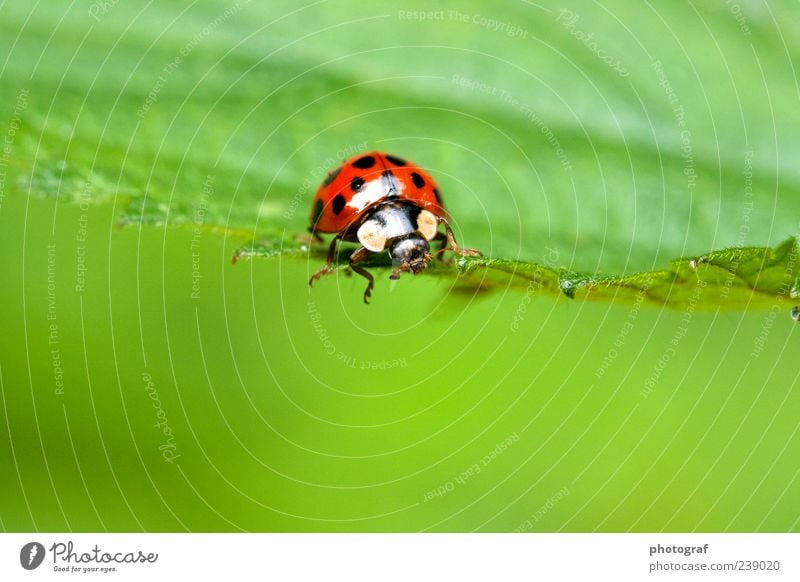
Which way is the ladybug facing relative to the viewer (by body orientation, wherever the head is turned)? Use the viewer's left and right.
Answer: facing the viewer and to the right of the viewer
